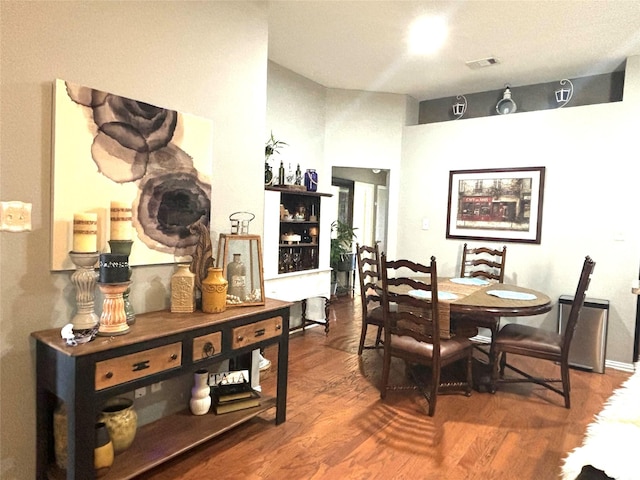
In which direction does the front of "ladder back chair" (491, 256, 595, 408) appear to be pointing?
to the viewer's left

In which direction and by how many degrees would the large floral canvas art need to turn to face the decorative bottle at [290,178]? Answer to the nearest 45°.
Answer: approximately 90° to its left

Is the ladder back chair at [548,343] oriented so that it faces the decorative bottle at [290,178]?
yes

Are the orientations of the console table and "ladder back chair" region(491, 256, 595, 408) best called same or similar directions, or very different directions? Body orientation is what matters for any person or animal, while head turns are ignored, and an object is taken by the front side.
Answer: very different directions

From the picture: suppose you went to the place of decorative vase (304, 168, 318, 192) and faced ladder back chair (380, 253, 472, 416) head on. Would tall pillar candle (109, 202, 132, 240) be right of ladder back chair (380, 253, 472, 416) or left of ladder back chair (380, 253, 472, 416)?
right

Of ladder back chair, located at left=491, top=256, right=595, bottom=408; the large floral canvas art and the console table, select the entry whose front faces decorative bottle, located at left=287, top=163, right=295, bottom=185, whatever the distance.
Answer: the ladder back chair

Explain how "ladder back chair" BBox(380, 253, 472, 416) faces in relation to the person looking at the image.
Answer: facing away from the viewer and to the right of the viewer

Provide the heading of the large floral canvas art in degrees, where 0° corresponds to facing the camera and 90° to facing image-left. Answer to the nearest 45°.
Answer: approximately 315°

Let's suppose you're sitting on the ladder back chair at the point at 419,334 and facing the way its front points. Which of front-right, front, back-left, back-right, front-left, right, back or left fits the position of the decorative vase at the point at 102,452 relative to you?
back
